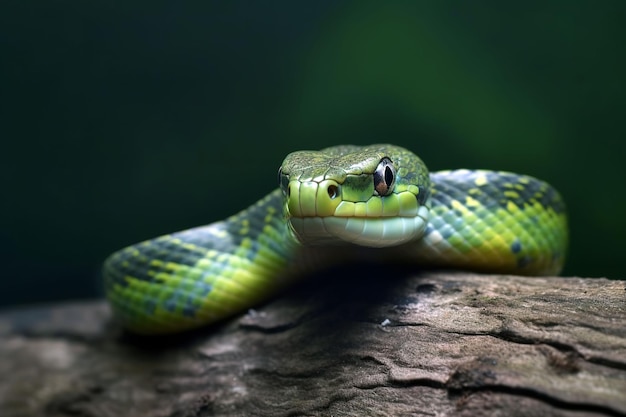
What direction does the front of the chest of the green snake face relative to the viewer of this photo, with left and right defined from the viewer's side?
facing the viewer and to the left of the viewer
